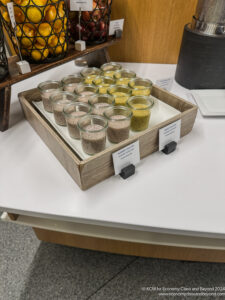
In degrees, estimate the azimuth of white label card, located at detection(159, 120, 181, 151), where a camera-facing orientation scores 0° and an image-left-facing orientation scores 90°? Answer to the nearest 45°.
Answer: approximately 315°

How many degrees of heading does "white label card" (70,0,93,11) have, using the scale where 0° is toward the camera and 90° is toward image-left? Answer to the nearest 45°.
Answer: approximately 0°

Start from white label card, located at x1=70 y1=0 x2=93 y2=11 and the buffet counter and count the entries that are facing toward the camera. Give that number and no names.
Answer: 2

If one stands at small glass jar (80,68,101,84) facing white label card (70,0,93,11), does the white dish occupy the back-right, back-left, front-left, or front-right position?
back-right
